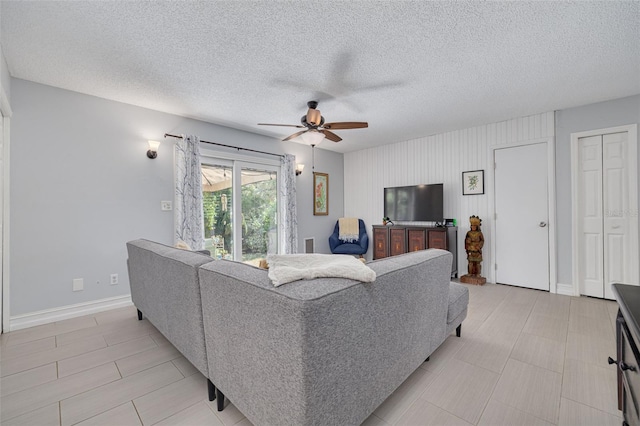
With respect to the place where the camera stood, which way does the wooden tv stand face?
facing the viewer and to the left of the viewer

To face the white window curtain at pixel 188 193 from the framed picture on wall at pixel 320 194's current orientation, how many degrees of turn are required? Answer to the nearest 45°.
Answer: approximately 90° to its right

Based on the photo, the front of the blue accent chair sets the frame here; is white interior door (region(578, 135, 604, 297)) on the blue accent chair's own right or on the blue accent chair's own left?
on the blue accent chair's own left

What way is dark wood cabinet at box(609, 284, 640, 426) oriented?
to the viewer's left

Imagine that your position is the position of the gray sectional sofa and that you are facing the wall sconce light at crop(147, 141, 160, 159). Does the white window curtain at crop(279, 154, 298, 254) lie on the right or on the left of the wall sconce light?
right

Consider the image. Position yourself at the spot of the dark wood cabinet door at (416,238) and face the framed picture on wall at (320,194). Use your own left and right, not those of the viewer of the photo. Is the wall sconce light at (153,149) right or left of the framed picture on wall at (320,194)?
left

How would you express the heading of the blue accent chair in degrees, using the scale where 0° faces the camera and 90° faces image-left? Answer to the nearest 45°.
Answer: approximately 0°

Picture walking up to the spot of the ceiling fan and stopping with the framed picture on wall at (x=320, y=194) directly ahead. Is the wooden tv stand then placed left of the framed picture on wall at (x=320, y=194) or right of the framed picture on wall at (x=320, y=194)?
right

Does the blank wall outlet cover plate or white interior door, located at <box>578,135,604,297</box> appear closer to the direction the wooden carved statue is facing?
the blank wall outlet cover plate
